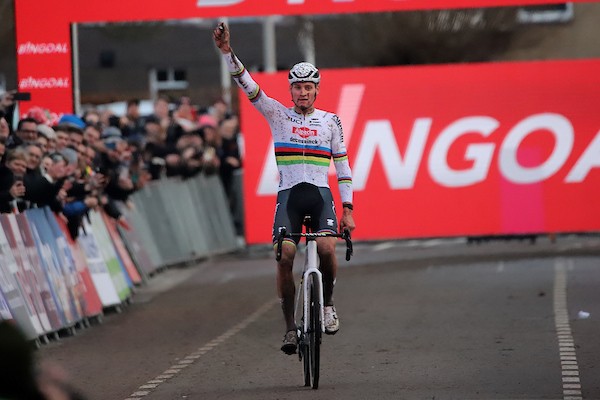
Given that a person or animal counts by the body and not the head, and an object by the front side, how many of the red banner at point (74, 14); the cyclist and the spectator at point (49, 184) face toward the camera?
2

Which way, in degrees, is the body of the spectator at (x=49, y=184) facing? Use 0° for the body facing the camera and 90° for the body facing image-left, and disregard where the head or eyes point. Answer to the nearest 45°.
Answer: approximately 270°

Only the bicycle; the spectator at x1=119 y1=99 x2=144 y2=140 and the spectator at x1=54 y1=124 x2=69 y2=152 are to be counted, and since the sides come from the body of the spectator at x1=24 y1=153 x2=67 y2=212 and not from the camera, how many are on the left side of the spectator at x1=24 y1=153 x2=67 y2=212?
2

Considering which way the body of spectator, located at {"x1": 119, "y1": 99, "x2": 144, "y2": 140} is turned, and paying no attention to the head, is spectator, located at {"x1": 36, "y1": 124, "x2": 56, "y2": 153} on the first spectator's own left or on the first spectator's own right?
on the first spectator's own right

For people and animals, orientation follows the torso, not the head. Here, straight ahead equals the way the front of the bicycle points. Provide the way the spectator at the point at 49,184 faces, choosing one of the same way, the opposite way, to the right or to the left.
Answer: to the left
